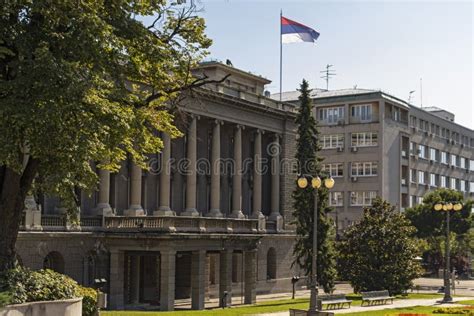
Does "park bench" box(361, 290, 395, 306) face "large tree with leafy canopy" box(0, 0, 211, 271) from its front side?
no

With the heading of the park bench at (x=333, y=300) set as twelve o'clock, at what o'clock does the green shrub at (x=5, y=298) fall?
The green shrub is roughly at 2 o'clock from the park bench.

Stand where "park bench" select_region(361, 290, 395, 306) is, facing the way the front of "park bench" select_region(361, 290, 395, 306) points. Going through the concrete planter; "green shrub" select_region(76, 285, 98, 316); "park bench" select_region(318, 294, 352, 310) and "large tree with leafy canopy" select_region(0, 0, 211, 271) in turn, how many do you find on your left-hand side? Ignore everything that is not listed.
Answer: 0

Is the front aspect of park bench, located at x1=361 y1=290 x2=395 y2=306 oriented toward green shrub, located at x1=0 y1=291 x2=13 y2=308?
no

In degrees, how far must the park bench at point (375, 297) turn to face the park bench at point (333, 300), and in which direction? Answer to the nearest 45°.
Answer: approximately 90° to its right

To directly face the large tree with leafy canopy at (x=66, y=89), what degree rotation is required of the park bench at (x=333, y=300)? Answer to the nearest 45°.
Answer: approximately 45° to its right

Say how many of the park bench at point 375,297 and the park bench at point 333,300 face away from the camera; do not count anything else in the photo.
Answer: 0

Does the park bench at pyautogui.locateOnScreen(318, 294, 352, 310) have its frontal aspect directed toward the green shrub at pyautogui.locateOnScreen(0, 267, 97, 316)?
no

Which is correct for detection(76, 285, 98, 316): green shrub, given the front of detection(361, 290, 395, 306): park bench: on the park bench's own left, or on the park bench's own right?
on the park bench's own right

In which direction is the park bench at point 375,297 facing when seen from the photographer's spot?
facing the viewer and to the right of the viewer

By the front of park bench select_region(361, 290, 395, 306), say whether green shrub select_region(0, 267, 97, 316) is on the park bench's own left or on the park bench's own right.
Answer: on the park bench's own right

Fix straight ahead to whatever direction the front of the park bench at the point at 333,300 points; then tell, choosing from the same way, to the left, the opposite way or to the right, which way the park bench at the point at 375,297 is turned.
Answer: the same way

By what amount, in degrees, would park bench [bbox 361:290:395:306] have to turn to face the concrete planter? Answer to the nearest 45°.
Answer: approximately 45° to its right

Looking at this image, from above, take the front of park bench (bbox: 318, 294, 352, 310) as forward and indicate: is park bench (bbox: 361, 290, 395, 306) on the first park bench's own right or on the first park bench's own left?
on the first park bench's own left
